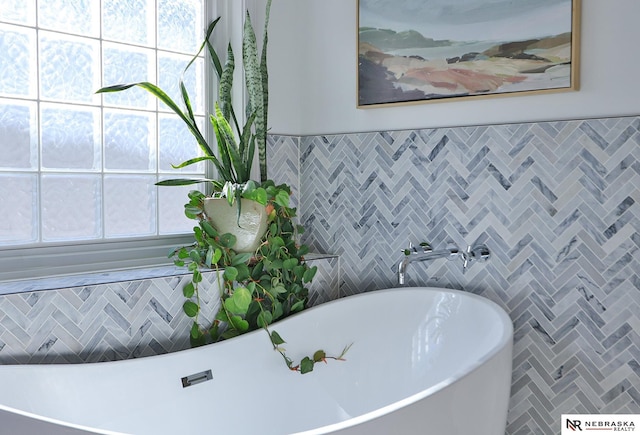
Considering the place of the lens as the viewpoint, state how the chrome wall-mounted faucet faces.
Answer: facing the viewer and to the left of the viewer

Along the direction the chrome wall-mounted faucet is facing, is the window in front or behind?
in front
